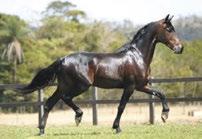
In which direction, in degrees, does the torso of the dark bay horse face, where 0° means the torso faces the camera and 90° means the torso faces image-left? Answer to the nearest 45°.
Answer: approximately 270°
